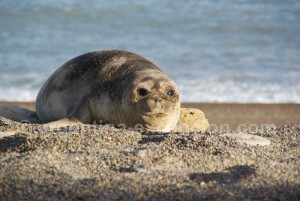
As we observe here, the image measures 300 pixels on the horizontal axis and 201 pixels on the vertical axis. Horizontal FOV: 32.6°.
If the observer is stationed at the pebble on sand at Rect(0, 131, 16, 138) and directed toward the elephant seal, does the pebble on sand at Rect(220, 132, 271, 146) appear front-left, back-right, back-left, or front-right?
front-right

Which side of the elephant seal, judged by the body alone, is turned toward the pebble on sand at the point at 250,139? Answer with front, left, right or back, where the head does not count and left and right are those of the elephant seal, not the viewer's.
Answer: front

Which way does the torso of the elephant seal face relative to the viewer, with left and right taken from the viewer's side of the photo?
facing the viewer and to the right of the viewer

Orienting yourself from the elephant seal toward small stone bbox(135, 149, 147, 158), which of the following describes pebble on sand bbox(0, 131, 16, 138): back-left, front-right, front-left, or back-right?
front-right

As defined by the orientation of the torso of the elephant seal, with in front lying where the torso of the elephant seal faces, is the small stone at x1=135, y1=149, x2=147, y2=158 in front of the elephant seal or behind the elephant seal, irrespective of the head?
in front

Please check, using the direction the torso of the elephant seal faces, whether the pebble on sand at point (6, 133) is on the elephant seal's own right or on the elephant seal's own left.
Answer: on the elephant seal's own right

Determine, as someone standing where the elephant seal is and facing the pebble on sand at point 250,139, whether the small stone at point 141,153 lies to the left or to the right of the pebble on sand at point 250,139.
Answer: right

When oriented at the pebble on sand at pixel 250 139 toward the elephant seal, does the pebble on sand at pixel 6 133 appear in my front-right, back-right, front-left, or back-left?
front-left
